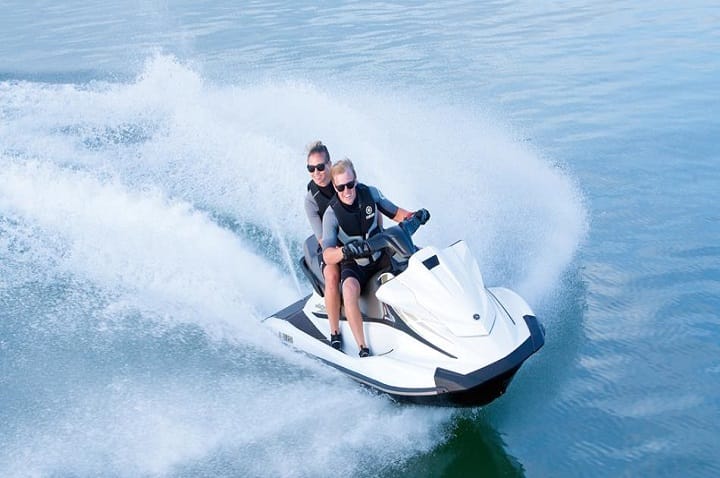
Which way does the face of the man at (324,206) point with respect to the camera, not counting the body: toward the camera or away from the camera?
toward the camera
